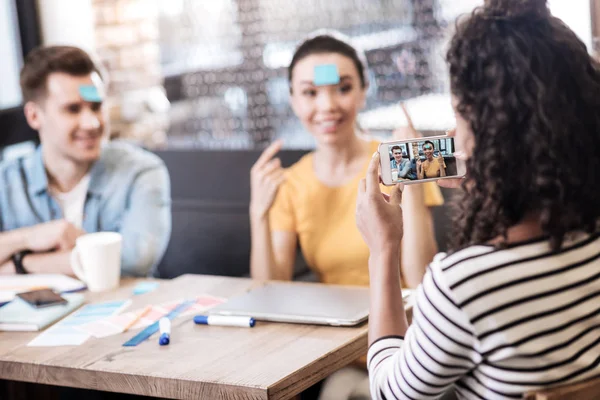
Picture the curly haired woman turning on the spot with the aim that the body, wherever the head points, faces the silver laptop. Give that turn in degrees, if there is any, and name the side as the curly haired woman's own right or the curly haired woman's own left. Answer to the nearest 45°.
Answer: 0° — they already face it

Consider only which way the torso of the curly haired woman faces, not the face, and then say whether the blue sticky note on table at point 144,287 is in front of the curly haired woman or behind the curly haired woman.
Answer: in front

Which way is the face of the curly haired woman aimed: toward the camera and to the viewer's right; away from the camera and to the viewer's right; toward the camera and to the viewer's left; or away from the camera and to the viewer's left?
away from the camera and to the viewer's left

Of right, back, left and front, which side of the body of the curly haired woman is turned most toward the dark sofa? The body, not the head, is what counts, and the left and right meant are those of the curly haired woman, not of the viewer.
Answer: front

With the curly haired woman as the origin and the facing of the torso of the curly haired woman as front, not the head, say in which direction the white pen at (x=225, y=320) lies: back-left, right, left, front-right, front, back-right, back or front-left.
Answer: front

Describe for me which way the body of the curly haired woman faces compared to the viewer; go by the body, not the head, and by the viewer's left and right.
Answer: facing away from the viewer and to the left of the viewer

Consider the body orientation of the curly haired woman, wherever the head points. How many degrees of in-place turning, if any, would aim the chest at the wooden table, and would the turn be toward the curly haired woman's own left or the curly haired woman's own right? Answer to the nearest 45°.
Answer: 0° — they already face it

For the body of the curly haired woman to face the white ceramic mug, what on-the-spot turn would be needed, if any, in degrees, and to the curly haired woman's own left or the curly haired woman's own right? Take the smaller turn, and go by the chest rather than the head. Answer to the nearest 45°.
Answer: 0° — they already face it

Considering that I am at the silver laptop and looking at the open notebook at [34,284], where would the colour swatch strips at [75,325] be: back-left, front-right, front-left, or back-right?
front-left

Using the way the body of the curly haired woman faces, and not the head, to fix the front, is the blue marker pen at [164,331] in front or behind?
in front
